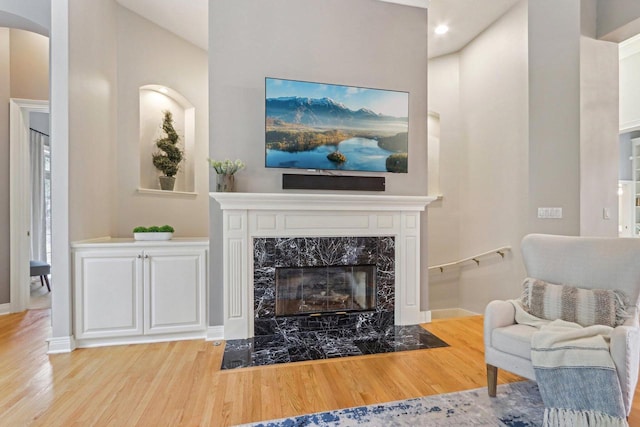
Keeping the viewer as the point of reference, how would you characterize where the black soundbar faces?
facing the viewer

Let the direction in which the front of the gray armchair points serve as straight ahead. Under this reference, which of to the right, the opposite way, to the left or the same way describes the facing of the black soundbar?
to the left

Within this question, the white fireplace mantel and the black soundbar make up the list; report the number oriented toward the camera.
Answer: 2

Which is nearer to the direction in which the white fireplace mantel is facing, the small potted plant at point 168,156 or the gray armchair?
the gray armchair

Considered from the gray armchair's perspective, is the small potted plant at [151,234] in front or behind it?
in front

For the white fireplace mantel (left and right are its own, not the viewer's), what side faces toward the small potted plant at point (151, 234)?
right

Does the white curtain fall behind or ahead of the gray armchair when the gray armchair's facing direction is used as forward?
ahead

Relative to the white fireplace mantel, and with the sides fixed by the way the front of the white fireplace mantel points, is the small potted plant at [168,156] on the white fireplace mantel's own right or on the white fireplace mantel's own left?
on the white fireplace mantel's own right

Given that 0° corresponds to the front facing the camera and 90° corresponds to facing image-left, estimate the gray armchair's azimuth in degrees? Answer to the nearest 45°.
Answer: approximately 45°

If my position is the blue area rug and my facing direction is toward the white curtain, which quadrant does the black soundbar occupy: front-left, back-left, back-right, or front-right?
front-right

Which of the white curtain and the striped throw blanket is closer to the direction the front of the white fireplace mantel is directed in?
the striped throw blanket

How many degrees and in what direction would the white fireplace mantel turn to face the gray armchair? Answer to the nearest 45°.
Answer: approximately 45° to its left

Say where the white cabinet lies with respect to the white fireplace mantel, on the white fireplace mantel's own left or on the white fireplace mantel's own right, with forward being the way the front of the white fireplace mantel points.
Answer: on the white fireplace mantel's own right

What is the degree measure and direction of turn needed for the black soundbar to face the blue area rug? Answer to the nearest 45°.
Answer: approximately 45° to its left

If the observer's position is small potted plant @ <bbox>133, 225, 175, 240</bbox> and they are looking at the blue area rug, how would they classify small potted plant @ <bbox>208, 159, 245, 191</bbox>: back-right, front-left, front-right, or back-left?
front-left

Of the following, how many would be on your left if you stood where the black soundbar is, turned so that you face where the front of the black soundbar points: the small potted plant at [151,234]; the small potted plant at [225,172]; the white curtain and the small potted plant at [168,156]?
0

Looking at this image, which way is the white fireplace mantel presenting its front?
toward the camera

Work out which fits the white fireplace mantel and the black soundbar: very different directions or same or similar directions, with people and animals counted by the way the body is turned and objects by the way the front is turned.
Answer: same or similar directions

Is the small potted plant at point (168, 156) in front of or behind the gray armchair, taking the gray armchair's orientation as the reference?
in front

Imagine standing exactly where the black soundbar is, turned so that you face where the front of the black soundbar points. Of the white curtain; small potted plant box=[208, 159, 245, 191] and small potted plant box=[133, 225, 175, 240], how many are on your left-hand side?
0
